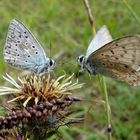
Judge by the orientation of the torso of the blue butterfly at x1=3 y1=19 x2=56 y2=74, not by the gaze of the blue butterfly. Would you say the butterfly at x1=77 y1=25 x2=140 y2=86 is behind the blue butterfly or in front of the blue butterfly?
in front

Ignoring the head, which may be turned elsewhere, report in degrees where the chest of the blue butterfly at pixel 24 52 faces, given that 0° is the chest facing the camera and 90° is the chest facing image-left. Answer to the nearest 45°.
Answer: approximately 270°
